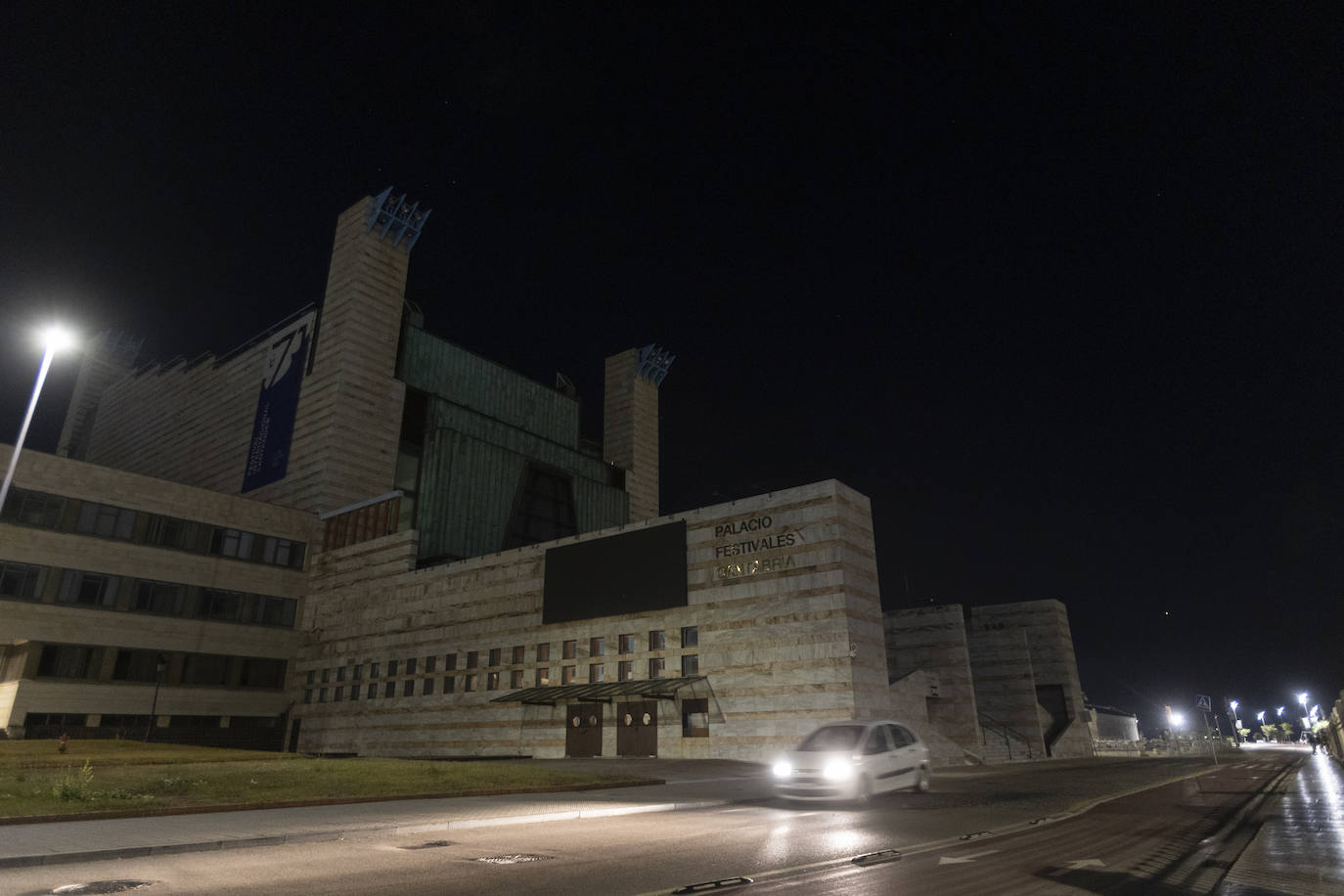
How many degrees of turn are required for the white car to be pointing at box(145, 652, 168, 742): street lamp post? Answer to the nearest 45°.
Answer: approximately 90° to its right

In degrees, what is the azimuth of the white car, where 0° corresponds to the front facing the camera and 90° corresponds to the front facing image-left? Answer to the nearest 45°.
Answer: approximately 45°

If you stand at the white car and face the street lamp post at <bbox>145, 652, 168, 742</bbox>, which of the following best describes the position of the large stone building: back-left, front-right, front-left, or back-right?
front-right

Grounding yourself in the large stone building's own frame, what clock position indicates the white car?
The white car is roughly at 10 o'clock from the large stone building.

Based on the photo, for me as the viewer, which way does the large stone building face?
facing the viewer and to the left of the viewer

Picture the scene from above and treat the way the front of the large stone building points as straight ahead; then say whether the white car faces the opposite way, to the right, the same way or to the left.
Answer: the same way
